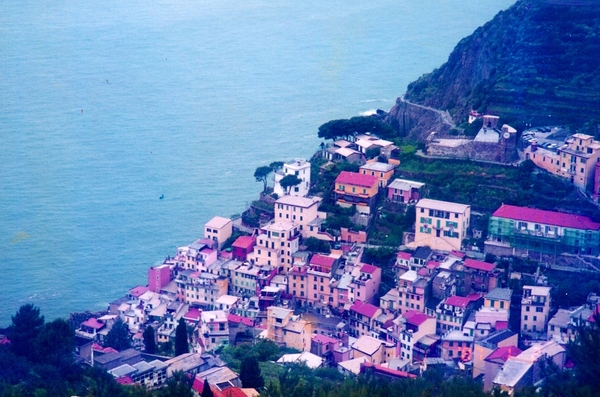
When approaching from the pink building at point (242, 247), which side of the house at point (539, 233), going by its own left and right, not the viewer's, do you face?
right

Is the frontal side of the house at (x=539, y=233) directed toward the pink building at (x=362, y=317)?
no

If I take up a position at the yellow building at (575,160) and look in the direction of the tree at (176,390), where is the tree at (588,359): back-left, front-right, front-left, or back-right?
front-left

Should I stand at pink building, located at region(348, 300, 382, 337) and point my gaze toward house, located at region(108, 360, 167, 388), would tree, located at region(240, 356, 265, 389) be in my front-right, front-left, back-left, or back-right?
front-left

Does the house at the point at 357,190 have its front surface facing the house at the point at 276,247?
yes

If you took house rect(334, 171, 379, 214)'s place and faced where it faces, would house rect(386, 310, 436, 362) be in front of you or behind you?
in front

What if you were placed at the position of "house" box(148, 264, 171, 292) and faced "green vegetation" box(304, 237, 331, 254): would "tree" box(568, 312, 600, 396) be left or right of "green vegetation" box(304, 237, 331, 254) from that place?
right

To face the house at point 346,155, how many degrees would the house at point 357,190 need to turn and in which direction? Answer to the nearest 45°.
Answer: approximately 180°

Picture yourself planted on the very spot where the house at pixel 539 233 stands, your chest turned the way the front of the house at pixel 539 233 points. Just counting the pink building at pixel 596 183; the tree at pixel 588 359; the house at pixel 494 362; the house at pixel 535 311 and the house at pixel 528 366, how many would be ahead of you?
4

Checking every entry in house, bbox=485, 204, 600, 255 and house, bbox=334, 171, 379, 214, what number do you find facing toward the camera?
2

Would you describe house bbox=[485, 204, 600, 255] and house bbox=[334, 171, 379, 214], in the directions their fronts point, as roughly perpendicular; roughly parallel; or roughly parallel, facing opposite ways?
roughly parallel

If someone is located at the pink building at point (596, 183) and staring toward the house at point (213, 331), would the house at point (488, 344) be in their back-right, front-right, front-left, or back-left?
front-left

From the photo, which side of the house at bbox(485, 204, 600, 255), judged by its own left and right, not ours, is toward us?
front

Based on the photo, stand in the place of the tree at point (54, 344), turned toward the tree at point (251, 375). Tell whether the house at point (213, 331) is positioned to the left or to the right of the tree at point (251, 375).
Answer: left

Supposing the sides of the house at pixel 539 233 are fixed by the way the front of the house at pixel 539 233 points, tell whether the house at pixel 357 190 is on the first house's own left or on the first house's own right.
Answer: on the first house's own right
